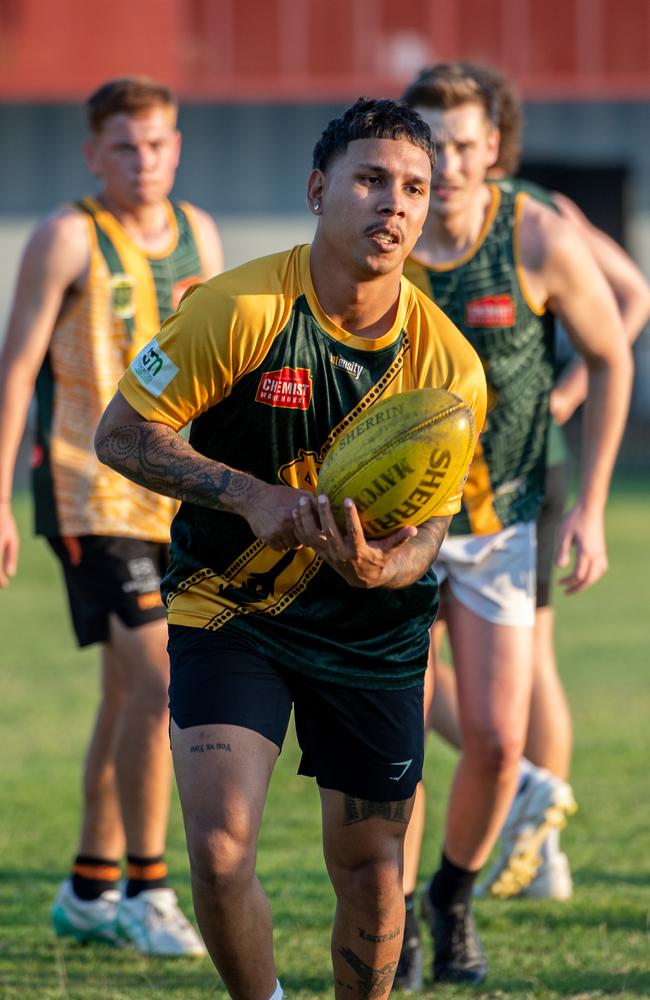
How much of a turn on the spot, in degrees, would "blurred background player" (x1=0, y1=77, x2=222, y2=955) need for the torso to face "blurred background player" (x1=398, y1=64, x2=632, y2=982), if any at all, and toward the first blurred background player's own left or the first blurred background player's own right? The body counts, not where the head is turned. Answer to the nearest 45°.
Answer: approximately 45° to the first blurred background player's own left

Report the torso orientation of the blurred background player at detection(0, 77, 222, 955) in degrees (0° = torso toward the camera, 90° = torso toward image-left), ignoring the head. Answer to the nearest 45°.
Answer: approximately 315°

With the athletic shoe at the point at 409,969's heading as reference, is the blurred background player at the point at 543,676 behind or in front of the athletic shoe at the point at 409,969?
behind

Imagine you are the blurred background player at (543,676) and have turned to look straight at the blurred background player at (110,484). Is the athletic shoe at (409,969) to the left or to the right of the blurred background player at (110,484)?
left
